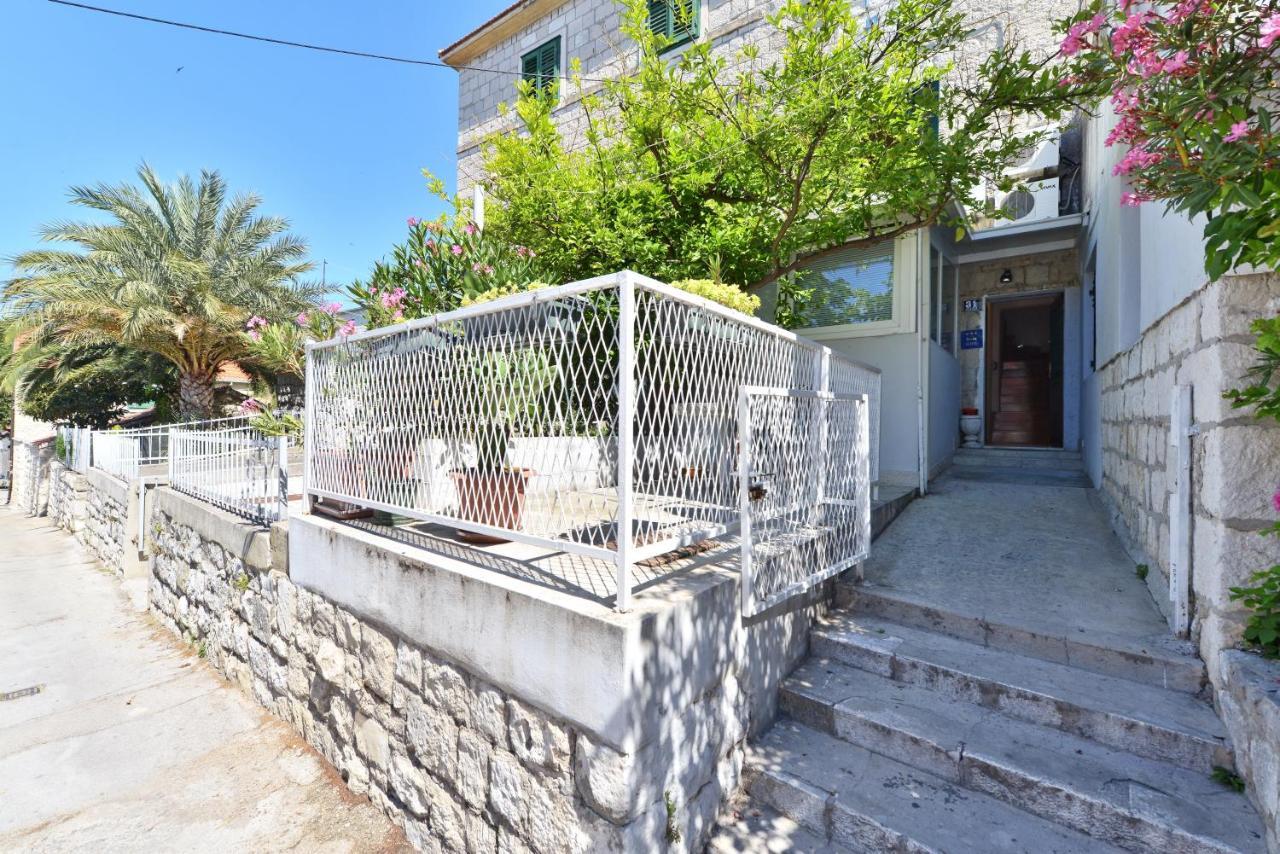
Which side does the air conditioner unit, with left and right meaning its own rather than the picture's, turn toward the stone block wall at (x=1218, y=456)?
front

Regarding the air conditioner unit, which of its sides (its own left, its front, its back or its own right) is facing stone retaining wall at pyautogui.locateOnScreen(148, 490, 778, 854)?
front

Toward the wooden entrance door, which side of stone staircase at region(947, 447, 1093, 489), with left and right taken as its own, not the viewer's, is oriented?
back

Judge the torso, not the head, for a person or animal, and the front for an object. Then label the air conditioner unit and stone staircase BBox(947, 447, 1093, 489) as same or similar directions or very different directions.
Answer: same or similar directions

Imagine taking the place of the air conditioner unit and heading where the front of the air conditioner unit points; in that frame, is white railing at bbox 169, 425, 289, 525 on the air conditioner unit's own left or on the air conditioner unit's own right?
on the air conditioner unit's own right

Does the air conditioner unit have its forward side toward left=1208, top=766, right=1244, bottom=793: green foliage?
yes

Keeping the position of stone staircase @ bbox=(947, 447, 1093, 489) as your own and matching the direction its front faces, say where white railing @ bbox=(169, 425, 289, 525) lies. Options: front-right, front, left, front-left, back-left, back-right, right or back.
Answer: front-right

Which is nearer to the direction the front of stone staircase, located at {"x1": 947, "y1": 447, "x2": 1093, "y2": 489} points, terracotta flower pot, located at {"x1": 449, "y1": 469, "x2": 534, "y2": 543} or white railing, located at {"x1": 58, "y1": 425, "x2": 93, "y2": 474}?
the terracotta flower pot

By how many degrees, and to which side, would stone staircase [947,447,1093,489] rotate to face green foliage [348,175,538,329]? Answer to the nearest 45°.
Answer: approximately 45° to its right

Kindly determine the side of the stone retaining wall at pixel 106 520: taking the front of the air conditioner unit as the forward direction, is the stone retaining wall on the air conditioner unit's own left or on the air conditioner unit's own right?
on the air conditioner unit's own right

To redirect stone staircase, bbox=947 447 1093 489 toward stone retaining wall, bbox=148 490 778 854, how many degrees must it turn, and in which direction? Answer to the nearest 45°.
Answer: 0° — it already faces it

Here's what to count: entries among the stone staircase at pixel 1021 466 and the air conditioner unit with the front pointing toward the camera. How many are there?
2

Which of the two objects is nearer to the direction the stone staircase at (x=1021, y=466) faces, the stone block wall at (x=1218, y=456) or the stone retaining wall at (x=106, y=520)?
the stone block wall

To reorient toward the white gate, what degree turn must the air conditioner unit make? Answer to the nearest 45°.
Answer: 0° — it already faces it

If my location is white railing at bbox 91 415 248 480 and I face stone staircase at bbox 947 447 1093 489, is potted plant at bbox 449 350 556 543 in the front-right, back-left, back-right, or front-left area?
front-right

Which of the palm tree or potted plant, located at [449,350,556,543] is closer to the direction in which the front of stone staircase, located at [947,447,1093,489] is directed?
the potted plant

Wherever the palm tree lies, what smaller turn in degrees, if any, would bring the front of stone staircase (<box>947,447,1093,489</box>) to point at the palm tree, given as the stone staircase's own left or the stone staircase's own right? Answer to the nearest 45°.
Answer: approximately 90° to the stone staircase's own right

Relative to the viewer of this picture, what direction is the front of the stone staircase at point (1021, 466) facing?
facing the viewer
